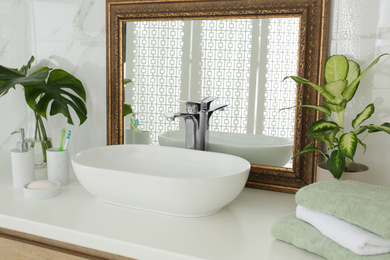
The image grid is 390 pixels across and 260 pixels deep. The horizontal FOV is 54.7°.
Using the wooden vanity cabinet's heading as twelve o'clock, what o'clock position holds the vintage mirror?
The vintage mirror is roughly at 7 o'clock from the wooden vanity cabinet.

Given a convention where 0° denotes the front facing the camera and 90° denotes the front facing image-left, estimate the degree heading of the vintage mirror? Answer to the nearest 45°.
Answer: approximately 45°

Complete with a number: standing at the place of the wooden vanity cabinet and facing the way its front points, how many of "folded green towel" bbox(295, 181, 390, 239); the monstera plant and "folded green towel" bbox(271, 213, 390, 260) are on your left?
2

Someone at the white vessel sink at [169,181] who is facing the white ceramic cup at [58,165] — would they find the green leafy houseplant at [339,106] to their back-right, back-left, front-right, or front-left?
back-right

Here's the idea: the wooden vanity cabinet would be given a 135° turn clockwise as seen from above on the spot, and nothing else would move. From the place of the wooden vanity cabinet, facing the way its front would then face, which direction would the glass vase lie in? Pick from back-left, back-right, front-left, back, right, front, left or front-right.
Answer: front

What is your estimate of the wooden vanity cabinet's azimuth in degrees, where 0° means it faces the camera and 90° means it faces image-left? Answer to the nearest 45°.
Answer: approximately 45°

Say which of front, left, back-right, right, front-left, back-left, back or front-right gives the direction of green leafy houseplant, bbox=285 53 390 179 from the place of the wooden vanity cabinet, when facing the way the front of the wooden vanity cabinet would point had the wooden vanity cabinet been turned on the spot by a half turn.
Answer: front-right

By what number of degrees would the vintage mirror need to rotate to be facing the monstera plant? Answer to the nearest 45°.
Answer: approximately 45° to its right

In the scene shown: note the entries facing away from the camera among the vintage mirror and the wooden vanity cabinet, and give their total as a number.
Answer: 0
